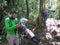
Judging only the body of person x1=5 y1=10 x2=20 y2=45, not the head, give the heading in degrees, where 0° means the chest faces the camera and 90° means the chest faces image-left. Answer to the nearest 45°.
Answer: approximately 315°
